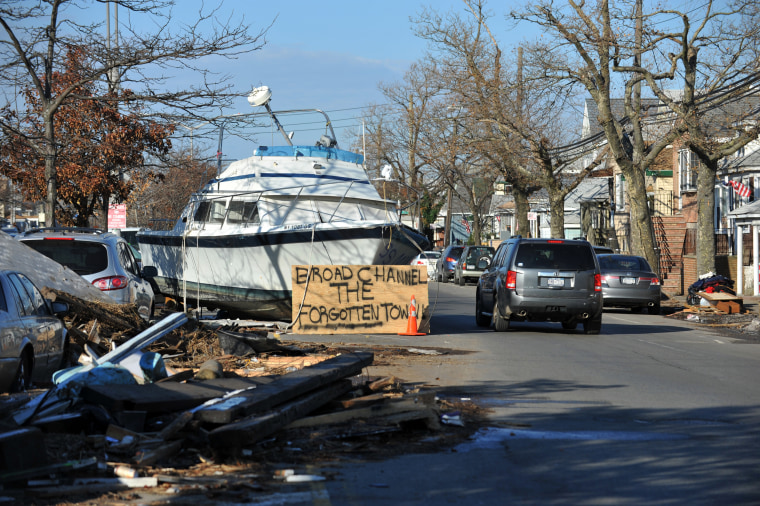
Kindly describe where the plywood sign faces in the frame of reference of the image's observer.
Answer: facing the viewer

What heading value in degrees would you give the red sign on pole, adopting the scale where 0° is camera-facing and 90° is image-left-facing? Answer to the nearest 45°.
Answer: approximately 0°

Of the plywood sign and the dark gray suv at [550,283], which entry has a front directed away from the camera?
the dark gray suv

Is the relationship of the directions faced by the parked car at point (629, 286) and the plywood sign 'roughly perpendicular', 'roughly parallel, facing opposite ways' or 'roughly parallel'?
roughly parallel, facing opposite ways

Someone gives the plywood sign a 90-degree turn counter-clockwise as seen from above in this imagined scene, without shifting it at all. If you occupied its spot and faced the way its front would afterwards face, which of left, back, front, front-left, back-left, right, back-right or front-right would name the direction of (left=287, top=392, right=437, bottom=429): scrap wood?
right

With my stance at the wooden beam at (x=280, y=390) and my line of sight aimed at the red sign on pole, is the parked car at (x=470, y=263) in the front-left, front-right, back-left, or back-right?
front-right

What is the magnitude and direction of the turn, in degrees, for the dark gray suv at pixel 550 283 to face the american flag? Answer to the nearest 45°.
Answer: approximately 45° to its right

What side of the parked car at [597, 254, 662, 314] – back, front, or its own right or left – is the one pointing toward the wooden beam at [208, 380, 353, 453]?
back

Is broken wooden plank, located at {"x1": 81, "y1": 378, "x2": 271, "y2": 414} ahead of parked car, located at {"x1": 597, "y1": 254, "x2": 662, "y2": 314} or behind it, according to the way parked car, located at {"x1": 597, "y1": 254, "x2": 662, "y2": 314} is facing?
behind

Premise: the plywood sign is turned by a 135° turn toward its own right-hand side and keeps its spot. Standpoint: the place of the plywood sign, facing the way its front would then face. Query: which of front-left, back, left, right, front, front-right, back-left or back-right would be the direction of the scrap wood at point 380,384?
back-left

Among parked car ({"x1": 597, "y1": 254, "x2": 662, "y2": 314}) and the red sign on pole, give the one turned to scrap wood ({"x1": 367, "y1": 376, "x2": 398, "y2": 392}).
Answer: the red sign on pole

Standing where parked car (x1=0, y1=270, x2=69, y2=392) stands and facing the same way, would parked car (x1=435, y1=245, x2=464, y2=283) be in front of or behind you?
in front

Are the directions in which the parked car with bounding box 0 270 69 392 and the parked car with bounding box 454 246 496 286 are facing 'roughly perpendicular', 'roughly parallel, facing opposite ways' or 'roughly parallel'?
roughly parallel

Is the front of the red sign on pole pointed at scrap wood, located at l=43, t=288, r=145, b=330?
yes

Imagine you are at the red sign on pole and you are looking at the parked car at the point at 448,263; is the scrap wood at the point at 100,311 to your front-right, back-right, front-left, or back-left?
back-right

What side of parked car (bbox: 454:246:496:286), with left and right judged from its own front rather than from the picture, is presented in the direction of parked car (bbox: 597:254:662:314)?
back

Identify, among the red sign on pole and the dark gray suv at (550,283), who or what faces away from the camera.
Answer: the dark gray suv
